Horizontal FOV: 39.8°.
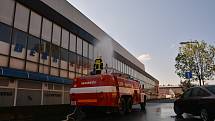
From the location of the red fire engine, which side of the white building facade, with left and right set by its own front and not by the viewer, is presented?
front

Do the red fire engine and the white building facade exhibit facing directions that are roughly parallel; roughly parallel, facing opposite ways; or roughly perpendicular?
roughly perpendicular

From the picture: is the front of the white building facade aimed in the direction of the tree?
no

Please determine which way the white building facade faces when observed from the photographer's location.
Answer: facing the viewer and to the right of the viewer

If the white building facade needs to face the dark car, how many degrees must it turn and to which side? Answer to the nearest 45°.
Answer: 0° — it already faces it

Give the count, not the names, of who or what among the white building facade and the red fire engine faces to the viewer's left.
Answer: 0

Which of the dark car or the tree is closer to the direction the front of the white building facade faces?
the dark car

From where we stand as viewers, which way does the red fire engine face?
facing away from the viewer and to the right of the viewer
